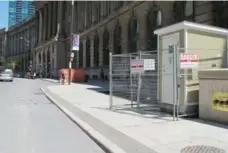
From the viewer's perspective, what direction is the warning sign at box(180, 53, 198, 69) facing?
toward the camera
